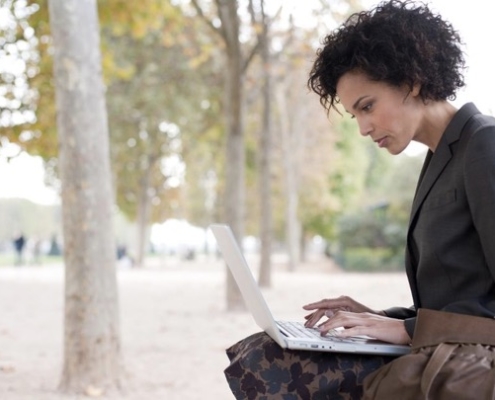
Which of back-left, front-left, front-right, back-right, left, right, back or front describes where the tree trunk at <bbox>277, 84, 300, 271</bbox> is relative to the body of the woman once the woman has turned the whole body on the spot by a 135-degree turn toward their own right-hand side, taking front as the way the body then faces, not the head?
front-left

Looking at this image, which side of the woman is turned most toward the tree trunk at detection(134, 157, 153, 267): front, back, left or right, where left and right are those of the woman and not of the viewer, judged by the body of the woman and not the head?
right

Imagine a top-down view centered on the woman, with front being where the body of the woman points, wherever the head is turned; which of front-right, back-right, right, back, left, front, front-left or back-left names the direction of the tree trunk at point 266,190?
right

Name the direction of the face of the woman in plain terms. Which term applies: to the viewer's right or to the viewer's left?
to the viewer's left

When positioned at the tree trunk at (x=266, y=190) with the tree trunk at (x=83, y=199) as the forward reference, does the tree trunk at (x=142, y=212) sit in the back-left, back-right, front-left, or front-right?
back-right

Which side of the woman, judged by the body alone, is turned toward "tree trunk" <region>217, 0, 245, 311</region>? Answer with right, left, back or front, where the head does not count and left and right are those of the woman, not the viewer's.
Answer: right

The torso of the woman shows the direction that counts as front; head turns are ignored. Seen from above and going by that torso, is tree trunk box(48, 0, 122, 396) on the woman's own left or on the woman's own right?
on the woman's own right

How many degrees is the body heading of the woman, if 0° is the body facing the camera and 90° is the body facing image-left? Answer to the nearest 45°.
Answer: approximately 90°
